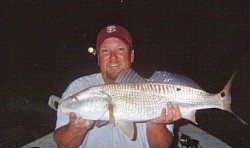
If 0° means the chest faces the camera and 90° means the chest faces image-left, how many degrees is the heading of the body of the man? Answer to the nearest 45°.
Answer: approximately 0°

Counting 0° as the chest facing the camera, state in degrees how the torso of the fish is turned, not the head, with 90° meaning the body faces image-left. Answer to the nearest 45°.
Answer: approximately 90°
